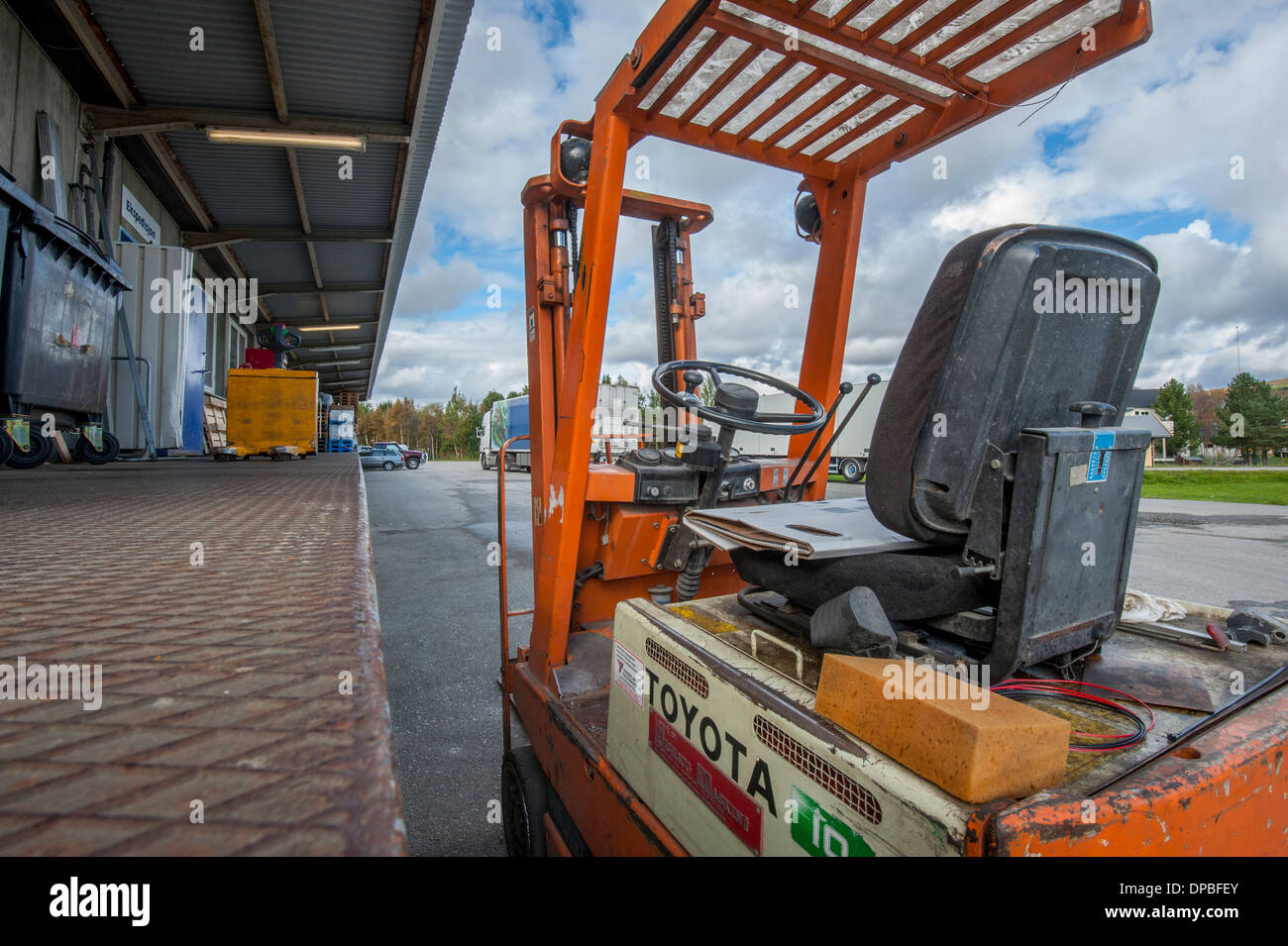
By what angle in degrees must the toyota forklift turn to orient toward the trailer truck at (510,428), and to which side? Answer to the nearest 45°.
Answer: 0° — it already faces it

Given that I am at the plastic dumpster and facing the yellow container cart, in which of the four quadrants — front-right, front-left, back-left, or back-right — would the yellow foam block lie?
back-right

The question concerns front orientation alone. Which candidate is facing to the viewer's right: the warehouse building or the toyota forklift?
the warehouse building

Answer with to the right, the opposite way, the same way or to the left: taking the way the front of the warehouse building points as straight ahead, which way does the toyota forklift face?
to the left

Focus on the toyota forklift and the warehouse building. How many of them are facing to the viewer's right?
1

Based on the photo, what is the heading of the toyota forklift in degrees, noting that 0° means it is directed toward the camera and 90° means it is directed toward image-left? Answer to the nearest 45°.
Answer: approximately 135°

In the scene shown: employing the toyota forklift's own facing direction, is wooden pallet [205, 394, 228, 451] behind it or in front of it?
in front

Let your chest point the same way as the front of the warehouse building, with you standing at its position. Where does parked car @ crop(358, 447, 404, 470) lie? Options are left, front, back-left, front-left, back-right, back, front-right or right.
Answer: left

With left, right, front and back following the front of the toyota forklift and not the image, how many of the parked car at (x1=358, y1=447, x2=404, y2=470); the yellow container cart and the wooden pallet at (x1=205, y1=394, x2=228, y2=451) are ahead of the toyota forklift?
3

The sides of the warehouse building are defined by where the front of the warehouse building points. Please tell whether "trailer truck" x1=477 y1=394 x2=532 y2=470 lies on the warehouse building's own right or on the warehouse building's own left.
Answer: on the warehouse building's own left

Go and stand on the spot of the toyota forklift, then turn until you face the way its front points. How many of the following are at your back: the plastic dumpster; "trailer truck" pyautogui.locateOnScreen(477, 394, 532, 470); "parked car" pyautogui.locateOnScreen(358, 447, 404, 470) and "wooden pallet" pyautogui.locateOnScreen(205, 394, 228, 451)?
0

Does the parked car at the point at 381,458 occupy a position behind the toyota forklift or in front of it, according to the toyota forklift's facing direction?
in front

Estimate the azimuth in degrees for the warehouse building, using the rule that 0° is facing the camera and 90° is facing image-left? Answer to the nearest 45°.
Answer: approximately 270°

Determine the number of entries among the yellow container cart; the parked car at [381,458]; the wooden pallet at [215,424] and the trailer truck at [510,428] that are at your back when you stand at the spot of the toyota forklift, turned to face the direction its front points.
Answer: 0
